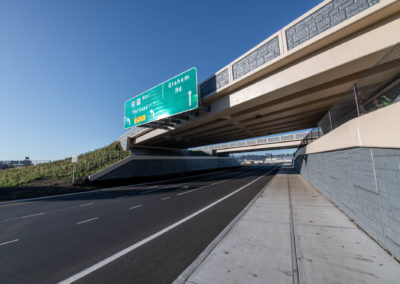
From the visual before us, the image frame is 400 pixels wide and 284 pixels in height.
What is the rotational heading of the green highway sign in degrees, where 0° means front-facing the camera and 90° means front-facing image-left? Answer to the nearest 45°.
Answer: approximately 45°

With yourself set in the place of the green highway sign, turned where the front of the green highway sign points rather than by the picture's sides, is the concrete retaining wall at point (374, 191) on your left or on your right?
on your left

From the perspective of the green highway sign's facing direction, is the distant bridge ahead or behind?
behind
